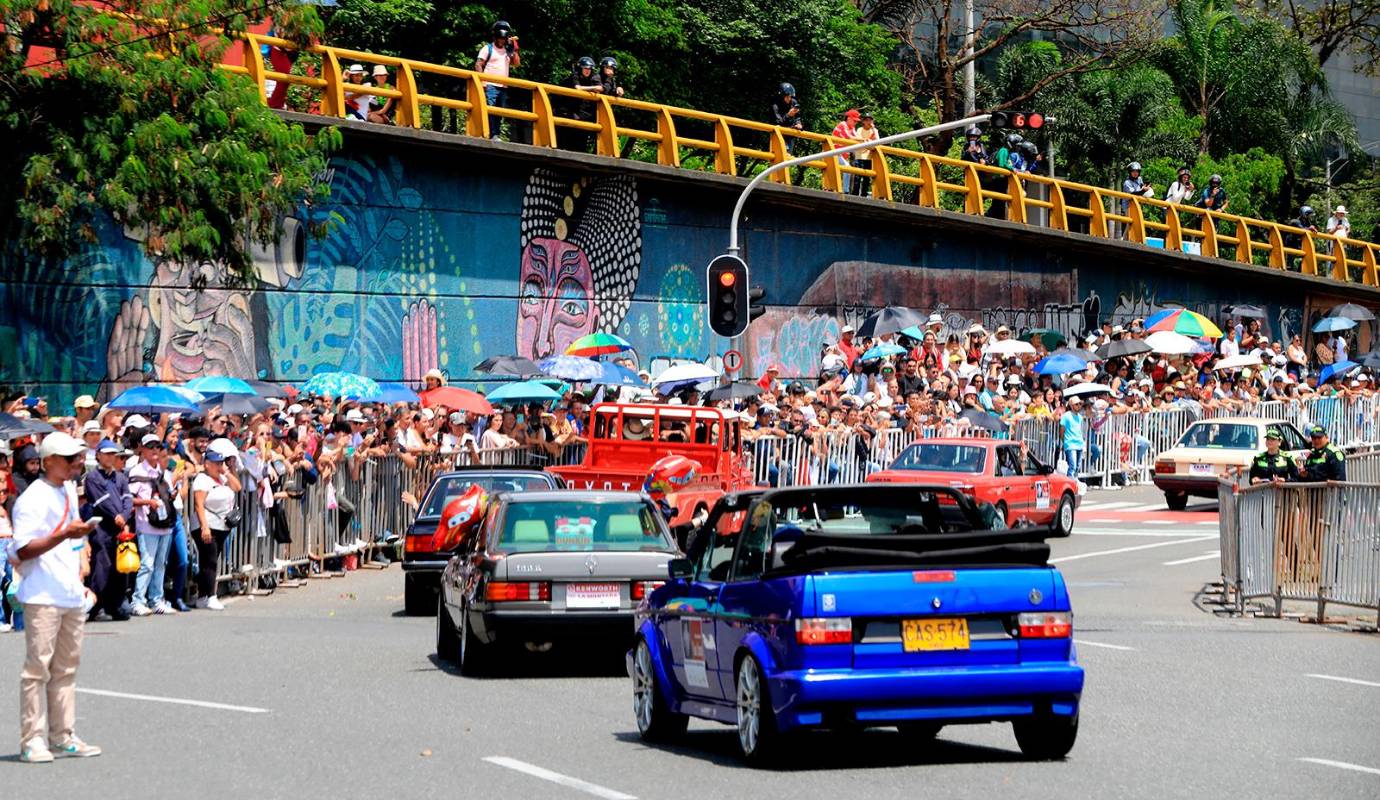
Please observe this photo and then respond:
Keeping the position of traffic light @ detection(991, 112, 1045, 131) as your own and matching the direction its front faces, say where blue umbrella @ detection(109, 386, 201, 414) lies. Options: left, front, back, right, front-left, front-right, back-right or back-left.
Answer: front-right

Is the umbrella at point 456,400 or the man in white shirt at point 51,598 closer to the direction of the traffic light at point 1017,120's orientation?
the man in white shirt

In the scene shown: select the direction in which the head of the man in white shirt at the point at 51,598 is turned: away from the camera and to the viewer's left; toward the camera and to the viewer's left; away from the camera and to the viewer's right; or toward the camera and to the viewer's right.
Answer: toward the camera and to the viewer's right

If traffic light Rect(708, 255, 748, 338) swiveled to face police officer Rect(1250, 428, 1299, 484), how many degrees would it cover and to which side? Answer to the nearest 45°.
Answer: approximately 45° to its left

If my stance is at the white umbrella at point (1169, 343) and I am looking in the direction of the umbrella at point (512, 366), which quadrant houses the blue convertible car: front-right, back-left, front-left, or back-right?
front-left

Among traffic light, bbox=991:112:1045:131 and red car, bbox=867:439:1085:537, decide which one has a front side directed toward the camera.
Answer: the traffic light

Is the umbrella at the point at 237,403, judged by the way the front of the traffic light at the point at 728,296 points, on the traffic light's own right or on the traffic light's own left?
on the traffic light's own right

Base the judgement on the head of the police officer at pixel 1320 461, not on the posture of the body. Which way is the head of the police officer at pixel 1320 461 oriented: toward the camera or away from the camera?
toward the camera

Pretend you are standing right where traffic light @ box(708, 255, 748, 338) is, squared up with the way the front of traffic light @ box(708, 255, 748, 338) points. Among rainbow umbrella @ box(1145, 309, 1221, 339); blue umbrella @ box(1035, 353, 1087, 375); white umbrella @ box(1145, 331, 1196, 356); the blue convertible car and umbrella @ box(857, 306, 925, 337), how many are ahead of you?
1

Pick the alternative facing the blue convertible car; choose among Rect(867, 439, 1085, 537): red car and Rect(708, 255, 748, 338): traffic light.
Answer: the traffic light

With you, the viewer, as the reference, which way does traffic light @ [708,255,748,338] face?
facing the viewer

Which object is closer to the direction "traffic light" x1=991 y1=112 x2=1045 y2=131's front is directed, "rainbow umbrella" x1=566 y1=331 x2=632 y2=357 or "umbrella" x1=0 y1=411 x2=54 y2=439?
the umbrella

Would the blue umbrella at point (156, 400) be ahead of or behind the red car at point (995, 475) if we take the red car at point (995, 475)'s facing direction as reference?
behind

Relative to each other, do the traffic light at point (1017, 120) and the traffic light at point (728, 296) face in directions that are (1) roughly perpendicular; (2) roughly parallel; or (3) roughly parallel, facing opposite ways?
roughly parallel

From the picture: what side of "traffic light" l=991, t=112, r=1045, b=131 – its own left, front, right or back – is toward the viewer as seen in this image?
front

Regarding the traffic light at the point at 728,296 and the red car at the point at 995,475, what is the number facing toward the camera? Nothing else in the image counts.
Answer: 1

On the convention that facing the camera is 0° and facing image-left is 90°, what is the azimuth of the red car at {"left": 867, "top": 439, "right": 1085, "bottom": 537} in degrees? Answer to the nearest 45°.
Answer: approximately 225°

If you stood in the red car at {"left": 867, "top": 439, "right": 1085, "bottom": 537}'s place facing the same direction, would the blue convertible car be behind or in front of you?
behind
